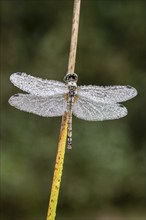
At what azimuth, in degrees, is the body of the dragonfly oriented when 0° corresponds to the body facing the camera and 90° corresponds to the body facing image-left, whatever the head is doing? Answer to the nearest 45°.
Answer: approximately 180°
